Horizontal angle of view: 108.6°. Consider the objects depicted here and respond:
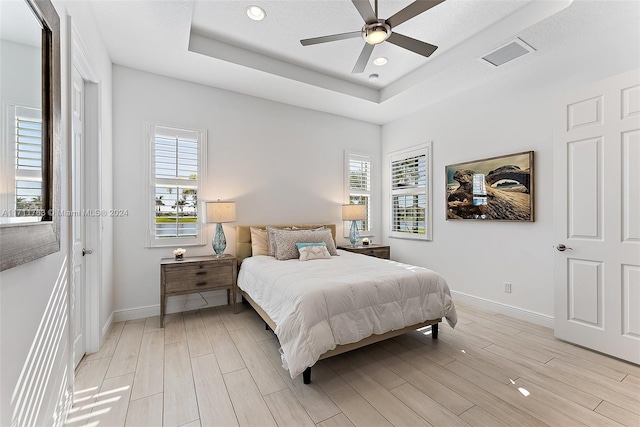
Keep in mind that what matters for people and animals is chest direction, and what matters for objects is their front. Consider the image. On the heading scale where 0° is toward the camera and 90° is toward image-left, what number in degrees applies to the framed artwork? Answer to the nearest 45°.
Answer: approximately 45°

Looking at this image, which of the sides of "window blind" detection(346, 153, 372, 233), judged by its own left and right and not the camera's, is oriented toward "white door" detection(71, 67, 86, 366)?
right

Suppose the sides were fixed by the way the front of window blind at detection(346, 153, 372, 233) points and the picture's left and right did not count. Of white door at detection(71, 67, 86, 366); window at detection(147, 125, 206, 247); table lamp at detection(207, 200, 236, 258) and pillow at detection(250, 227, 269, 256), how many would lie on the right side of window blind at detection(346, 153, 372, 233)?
4

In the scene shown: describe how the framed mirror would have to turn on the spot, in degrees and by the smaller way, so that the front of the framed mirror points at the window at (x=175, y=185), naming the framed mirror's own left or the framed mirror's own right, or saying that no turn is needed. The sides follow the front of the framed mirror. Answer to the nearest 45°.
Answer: approximately 90° to the framed mirror's own left

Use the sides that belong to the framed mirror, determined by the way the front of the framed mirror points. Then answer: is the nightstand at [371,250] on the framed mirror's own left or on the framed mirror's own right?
on the framed mirror's own left

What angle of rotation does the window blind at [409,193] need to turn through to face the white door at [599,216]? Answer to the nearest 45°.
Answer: approximately 90° to its left

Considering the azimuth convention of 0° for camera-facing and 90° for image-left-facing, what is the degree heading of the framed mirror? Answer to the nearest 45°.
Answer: approximately 315°

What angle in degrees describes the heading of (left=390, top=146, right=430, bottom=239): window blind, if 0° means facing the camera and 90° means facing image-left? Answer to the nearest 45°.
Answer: approximately 45°
